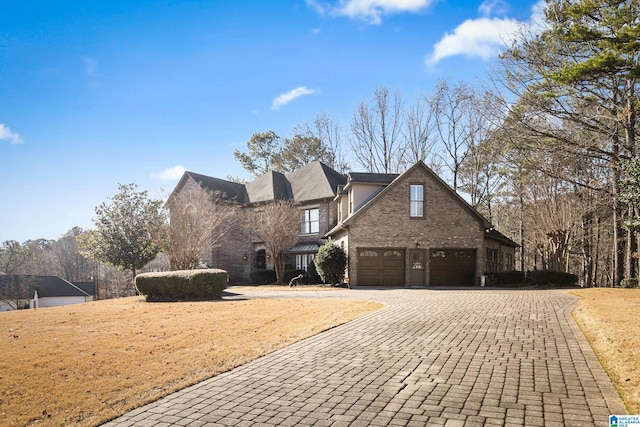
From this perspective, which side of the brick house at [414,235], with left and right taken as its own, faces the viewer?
front

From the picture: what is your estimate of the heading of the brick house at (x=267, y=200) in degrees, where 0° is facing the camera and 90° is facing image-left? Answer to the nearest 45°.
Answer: approximately 0°

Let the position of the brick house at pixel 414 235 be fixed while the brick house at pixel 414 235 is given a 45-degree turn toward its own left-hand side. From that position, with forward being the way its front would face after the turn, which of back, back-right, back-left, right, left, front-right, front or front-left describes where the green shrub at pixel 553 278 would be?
front-left

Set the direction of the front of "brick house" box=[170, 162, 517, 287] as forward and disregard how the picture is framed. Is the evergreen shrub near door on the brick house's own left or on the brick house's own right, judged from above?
on the brick house's own right
